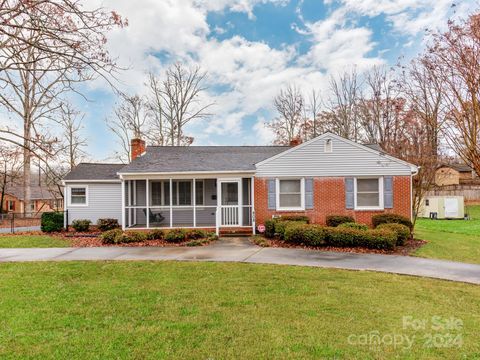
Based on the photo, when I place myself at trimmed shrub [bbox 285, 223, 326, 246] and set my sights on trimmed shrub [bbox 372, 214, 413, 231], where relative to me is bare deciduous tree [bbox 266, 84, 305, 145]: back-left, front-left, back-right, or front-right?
front-left

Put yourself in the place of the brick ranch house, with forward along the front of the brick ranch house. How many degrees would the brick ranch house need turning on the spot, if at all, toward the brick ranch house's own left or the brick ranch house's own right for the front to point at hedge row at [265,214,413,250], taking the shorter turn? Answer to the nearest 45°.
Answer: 0° — it already faces it

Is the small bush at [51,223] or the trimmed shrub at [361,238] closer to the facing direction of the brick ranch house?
the trimmed shrub

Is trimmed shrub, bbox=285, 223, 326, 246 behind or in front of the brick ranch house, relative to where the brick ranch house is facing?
in front

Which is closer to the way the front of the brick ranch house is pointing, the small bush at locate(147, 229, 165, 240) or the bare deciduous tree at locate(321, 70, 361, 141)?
the small bush

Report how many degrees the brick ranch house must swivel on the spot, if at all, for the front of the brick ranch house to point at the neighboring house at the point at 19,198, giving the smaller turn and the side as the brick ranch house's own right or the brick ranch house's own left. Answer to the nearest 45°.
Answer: approximately 135° to the brick ranch house's own right

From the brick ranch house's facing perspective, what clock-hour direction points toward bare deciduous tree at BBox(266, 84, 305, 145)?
The bare deciduous tree is roughly at 6 o'clock from the brick ranch house.

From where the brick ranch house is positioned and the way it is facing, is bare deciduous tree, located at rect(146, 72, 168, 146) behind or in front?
behind

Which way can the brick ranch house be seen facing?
toward the camera

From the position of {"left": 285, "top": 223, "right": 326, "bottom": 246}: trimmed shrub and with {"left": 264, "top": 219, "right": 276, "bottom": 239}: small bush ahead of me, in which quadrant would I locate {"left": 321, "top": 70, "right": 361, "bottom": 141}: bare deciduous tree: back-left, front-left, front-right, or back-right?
front-right

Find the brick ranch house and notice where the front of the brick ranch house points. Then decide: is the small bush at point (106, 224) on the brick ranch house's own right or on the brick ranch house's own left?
on the brick ranch house's own right

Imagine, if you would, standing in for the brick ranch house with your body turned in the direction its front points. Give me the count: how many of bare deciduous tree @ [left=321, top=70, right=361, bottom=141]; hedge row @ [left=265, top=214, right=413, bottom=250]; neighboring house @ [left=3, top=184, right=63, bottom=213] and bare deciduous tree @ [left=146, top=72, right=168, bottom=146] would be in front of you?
1
